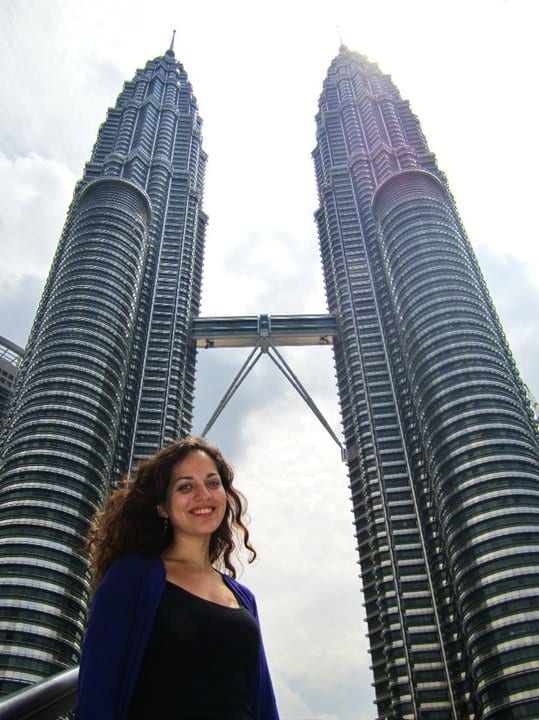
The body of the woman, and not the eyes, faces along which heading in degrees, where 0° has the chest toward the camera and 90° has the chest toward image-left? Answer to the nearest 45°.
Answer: approximately 315°

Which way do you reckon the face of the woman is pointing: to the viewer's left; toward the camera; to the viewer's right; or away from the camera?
toward the camera

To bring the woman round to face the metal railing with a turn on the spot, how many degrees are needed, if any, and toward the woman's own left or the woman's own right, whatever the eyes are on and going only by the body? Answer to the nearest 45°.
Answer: approximately 90° to the woman's own right
